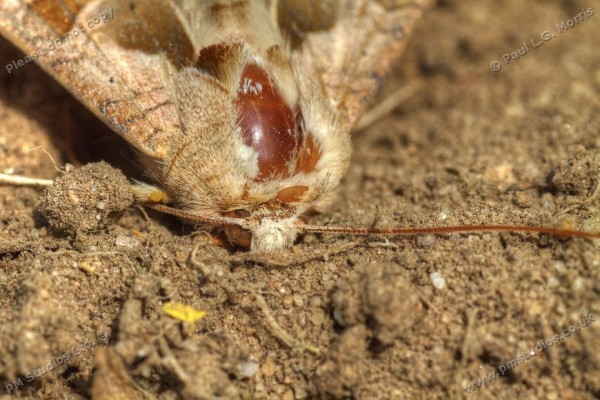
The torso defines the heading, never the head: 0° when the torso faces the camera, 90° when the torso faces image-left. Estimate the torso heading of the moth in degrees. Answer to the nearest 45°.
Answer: approximately 0°

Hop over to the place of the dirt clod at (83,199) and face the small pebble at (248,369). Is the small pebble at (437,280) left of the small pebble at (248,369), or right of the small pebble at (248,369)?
left

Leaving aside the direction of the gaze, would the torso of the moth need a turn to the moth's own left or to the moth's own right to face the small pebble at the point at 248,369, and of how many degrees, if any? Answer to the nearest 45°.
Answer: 0° — it already faces it

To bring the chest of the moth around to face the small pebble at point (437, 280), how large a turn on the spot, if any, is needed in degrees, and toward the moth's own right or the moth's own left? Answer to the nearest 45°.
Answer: approximately 45° to the moth's own left
